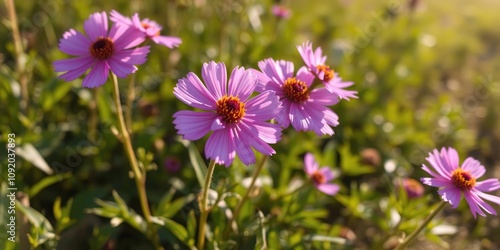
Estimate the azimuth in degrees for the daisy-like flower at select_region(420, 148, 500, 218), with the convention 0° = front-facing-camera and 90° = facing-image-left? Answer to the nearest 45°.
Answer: approximately 315°

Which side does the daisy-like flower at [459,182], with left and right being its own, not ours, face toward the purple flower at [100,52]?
right
